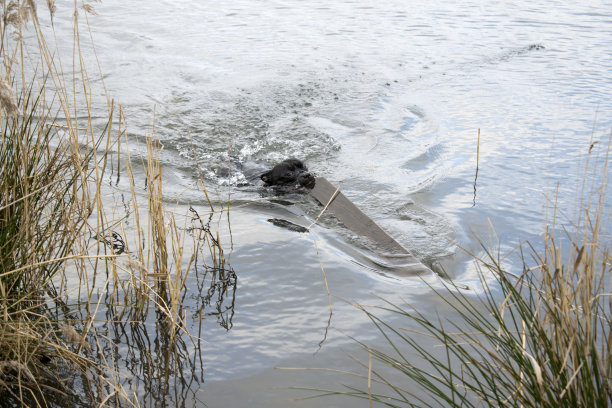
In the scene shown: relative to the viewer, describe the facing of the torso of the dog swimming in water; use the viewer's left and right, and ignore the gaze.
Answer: facing the viewer and to the right of the viewer
